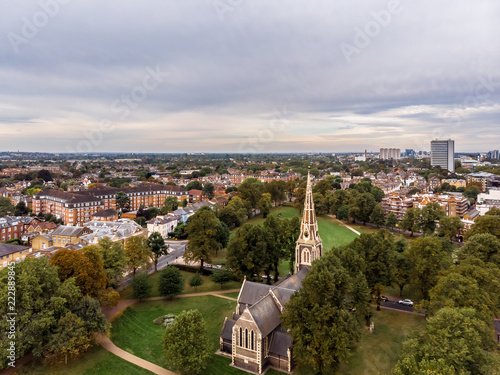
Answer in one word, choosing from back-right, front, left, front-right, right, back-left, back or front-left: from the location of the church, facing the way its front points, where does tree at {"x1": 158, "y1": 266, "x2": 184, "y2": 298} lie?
left

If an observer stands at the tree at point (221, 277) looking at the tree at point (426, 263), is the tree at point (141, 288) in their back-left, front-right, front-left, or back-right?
back-right

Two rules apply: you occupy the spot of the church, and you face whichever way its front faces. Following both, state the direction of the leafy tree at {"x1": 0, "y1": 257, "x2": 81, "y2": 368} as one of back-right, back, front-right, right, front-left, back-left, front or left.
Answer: back-left

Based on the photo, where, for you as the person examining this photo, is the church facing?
facing away from the viewer and to the right of the viewer

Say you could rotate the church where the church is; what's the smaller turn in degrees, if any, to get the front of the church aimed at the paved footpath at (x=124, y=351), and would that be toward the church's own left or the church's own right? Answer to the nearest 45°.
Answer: approximately 135° to the church's own left

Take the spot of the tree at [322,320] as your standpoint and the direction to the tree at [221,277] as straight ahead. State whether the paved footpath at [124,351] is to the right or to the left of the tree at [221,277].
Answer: left
